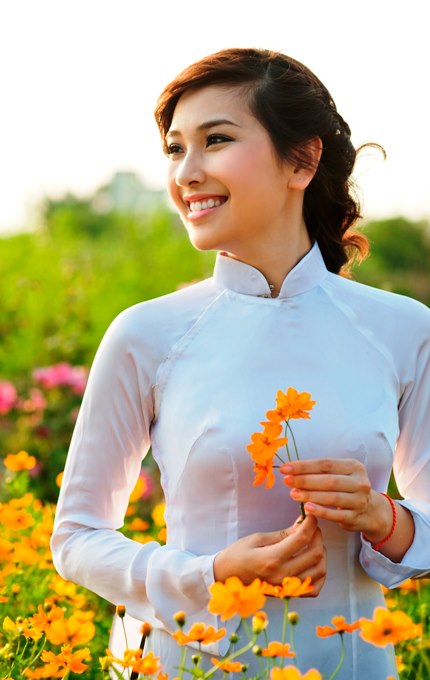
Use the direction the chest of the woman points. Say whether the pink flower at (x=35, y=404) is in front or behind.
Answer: behind

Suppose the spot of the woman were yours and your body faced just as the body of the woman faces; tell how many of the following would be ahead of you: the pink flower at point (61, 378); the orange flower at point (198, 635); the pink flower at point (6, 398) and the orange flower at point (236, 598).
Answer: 2

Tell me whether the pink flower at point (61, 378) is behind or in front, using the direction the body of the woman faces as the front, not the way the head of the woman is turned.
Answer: behind

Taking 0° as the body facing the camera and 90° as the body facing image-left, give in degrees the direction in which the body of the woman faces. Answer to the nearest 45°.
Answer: approximately 0°

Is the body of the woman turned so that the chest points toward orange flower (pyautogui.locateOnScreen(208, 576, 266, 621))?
yes

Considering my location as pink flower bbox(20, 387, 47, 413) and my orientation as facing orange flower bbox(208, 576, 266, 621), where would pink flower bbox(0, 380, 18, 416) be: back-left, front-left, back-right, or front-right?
back-right

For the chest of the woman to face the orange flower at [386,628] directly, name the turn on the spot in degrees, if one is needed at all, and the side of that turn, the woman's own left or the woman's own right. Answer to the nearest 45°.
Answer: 0° — they already face it
